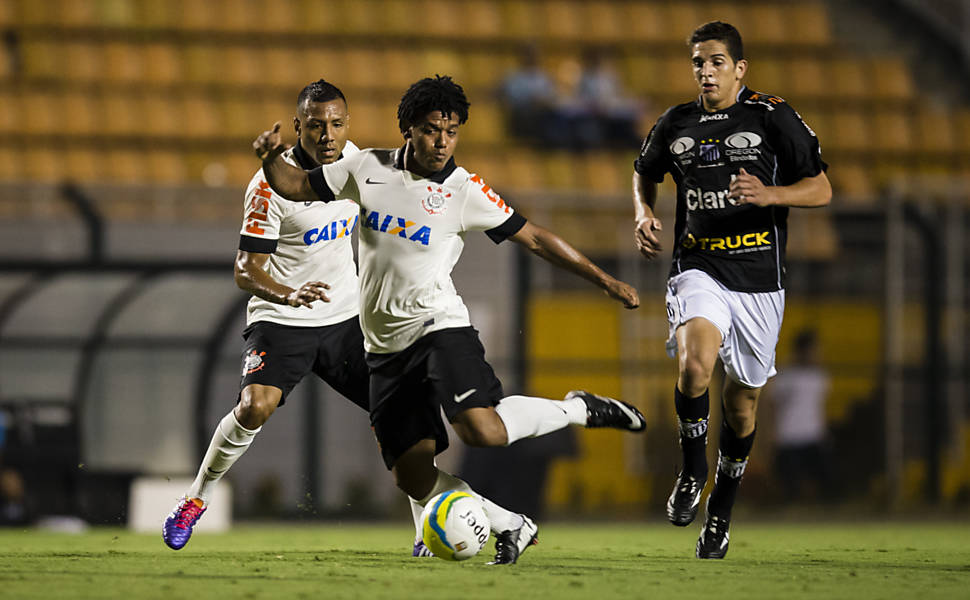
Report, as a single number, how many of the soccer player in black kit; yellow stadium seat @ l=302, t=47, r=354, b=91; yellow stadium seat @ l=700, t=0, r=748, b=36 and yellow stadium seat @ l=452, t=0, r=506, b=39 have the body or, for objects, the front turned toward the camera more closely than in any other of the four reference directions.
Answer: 4

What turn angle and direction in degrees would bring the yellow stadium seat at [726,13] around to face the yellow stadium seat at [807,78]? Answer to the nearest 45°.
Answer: approximately 90° to its left

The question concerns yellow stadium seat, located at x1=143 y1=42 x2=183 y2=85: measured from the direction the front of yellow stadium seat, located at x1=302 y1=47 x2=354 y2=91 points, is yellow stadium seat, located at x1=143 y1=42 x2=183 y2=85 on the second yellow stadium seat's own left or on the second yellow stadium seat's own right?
on the second yellow stadium seat's own right

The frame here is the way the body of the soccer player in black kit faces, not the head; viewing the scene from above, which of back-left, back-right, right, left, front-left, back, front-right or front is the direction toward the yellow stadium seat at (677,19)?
back

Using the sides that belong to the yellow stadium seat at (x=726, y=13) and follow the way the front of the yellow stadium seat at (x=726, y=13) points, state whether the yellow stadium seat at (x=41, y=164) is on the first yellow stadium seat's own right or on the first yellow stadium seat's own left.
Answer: on the first yellow stadium seat's own right

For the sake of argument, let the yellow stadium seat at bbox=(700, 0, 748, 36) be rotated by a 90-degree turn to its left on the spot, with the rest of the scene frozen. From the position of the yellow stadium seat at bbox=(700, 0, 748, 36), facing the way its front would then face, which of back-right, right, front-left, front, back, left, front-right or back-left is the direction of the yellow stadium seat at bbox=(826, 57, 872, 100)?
front

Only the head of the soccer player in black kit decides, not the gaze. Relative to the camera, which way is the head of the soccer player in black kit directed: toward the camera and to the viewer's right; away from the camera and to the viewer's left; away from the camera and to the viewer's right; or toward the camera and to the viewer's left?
toward the camera and to the viewer's left

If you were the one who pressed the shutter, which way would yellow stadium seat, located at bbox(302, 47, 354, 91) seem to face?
facing the viewer

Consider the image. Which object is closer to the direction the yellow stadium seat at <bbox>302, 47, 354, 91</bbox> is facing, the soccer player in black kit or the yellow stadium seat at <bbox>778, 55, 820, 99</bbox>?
the soccer player in black kit

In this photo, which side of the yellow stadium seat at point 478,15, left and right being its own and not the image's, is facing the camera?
front

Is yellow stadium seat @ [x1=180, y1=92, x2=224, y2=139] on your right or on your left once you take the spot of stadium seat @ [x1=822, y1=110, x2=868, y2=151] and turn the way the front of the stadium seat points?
on your right

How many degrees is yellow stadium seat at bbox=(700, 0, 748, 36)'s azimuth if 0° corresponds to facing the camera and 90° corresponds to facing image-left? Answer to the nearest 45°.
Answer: approximately 0°

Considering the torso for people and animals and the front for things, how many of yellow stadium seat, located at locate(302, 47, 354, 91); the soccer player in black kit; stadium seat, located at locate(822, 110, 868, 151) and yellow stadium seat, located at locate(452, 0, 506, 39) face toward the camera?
4

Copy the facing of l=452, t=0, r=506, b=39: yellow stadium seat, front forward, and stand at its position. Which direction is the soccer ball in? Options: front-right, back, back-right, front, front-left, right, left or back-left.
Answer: front

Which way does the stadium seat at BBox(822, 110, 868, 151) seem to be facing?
toward the camera

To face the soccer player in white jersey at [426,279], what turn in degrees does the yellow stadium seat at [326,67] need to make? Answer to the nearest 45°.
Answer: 0° — it already faces them
